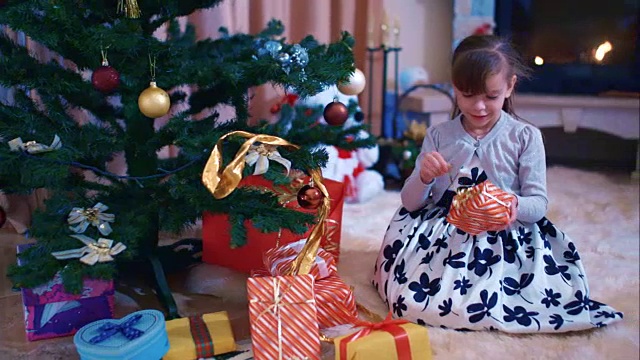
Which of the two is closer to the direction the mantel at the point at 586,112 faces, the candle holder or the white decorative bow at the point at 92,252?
the white decorative bow

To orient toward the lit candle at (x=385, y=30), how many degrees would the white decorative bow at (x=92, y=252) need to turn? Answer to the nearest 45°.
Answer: approximately 135° to its left

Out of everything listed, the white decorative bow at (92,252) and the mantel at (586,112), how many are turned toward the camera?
2

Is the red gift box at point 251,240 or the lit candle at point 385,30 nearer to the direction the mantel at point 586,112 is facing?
the red gift box

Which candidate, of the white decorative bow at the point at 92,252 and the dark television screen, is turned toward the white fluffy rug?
the dark television screen

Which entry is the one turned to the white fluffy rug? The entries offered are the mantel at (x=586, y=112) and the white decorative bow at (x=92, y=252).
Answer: the mantel

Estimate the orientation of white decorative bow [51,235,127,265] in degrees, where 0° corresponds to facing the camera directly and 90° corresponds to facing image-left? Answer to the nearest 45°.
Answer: approximately 0°

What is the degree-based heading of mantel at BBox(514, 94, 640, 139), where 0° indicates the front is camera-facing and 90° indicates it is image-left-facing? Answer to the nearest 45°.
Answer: approximately 0°
